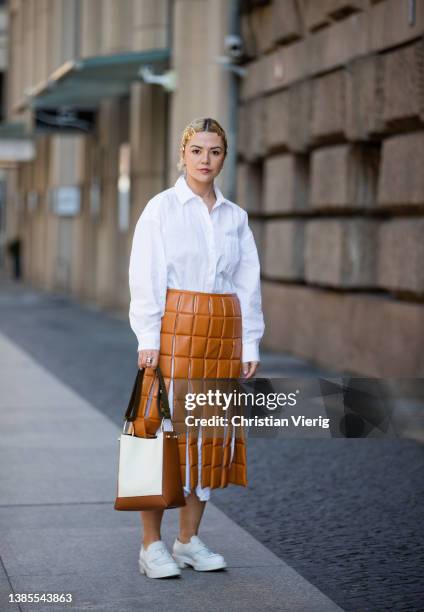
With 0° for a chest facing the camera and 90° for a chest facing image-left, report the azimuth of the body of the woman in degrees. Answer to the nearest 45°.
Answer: approximately 315°

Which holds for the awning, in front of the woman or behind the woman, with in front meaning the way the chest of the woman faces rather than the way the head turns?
behind
